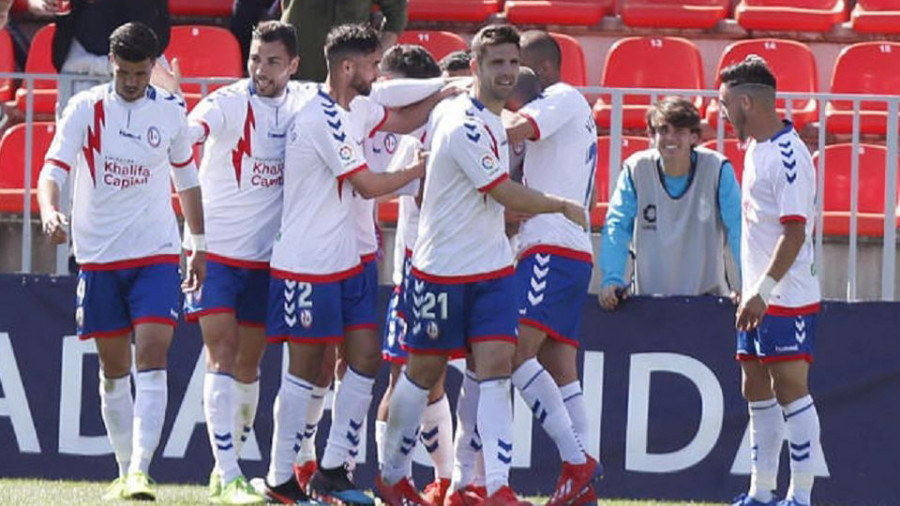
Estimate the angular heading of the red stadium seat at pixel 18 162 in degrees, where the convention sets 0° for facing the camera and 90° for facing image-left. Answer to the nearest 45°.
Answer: approximately 0°

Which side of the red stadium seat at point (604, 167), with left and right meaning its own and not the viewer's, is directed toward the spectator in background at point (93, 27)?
right

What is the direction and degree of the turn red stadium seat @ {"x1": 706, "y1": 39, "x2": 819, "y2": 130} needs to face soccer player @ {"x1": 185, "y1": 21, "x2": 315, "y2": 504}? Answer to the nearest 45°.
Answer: approximately 45° to its right

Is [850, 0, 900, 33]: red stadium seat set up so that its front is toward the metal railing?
yes
